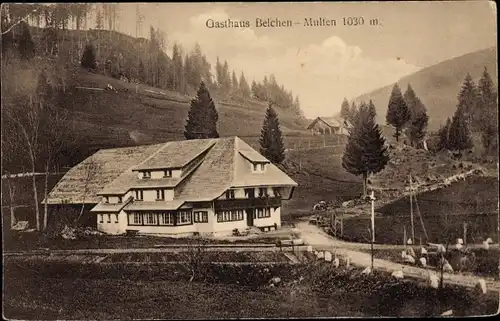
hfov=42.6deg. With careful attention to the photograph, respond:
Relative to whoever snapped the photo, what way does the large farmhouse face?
facing the viewer and to the right of the viewer

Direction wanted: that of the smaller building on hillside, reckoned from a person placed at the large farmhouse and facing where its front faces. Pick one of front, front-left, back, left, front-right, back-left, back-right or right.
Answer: front-left

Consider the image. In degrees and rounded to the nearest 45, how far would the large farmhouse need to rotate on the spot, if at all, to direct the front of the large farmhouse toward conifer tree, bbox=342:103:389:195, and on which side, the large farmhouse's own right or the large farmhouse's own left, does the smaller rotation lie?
approximately 45° to the large farmhouse's own left
